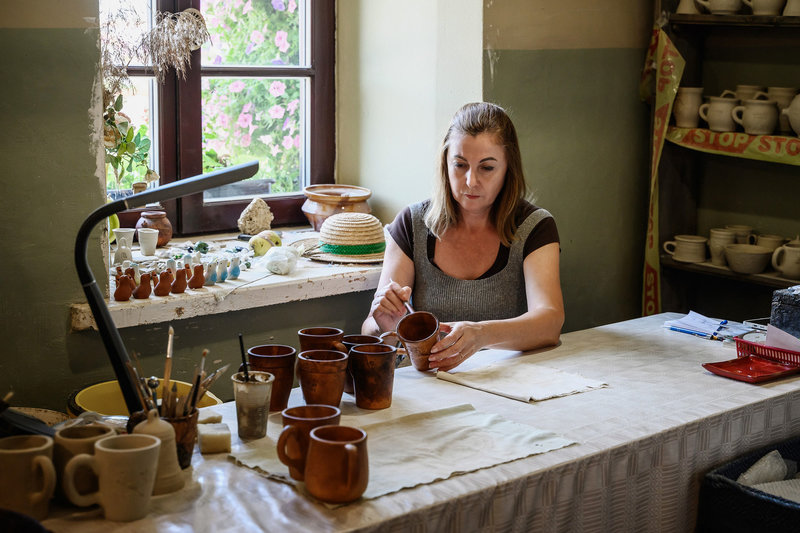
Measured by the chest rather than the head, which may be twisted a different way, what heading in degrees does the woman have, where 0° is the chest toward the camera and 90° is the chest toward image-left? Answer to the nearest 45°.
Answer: approximately 0°

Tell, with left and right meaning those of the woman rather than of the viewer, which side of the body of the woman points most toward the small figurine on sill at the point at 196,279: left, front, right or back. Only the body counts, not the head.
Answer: right

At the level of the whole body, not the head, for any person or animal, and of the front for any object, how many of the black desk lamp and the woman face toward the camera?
1

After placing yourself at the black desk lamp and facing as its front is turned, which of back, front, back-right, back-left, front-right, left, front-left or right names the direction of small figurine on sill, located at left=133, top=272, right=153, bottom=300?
left

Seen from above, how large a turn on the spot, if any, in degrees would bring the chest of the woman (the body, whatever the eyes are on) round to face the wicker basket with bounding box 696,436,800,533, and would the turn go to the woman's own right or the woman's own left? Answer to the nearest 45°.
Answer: approximately 45° to the woman's own left

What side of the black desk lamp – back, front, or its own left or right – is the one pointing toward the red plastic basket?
front

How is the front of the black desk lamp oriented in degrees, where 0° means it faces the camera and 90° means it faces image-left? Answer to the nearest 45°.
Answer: approximately 270°

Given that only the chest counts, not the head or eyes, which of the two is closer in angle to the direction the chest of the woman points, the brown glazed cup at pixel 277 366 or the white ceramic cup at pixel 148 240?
the brown glazed cup

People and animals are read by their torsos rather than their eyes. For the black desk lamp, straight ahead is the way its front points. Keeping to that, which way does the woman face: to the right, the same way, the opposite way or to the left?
to the right

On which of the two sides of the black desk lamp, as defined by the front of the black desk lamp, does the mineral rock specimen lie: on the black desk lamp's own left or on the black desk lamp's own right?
on the black desk lamp's own left

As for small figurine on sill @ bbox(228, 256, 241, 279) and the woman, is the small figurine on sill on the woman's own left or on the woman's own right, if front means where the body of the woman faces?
on the woman's own right

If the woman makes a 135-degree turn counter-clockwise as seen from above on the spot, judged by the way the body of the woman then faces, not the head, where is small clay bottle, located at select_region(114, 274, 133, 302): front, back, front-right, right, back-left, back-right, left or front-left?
back-left

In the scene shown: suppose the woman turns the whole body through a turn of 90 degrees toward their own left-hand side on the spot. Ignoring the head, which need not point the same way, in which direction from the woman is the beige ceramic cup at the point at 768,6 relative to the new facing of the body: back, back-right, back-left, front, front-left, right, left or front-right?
front-left

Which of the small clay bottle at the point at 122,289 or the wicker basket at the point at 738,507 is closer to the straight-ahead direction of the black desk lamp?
the wicker basket

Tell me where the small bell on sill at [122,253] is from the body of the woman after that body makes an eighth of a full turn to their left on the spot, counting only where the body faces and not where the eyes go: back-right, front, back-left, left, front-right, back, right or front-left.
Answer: back-right
